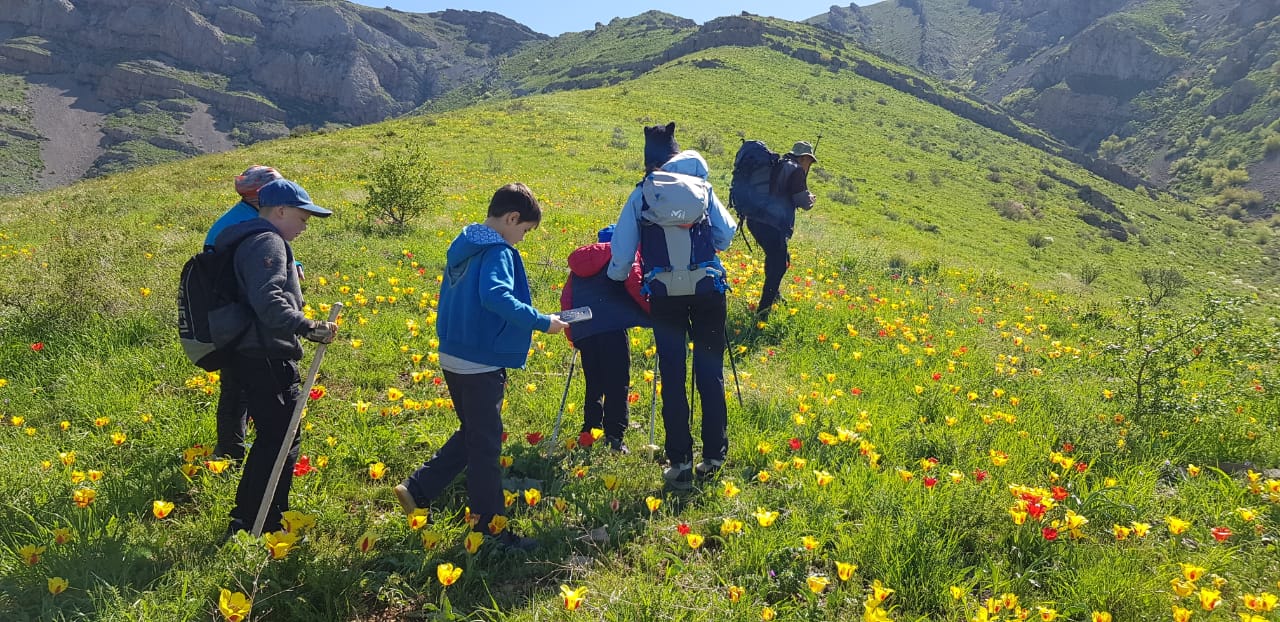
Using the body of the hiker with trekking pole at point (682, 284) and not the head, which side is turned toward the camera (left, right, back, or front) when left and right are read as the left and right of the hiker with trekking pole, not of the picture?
back

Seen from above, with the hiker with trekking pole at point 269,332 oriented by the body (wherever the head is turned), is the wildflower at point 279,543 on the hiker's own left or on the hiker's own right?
on the hiker's own right

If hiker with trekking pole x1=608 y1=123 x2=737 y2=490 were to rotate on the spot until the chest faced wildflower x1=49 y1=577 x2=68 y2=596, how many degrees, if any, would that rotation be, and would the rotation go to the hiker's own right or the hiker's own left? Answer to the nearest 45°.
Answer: approximately 135° to the hiker's own left

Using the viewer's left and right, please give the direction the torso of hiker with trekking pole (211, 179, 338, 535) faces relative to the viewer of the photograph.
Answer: facing to the right of the viewer

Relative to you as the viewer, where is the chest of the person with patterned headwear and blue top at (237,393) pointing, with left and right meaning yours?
facing to the right of the viewer

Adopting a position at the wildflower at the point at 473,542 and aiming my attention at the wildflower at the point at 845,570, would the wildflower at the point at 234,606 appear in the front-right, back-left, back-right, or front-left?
back-right

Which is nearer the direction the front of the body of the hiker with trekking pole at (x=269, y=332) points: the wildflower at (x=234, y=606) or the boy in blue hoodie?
the boy in blue hoodie

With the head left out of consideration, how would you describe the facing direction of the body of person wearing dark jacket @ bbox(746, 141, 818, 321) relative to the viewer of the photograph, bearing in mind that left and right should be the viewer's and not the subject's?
facing to the right of the viewer

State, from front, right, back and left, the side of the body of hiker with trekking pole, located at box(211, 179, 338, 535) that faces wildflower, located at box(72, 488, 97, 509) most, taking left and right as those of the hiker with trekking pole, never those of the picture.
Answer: back

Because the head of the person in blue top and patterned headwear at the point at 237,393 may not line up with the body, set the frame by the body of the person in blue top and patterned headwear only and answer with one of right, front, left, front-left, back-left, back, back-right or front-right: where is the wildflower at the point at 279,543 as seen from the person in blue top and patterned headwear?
right

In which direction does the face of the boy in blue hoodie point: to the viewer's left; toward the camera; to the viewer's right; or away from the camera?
to the viewer's right
